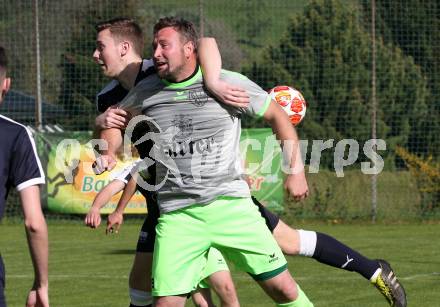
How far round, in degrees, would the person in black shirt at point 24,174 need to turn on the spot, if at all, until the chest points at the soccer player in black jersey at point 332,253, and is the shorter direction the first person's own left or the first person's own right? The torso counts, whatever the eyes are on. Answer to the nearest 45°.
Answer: approximately 45° to the first person's own right

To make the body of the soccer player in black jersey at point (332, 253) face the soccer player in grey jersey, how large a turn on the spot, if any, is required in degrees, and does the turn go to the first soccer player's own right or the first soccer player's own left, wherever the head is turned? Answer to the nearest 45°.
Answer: approximately 45° to the first soccer player's own left

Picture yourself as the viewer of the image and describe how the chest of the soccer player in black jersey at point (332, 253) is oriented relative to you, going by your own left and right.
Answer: facing to the left of the viewer

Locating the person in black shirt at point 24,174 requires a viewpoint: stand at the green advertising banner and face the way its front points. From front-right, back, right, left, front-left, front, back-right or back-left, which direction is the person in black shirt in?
front

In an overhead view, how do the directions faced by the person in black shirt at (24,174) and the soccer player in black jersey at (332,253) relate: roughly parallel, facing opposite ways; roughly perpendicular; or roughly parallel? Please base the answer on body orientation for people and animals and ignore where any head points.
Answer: roughly perpendicular

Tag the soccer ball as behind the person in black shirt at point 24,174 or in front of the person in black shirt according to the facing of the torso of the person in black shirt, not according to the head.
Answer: in front

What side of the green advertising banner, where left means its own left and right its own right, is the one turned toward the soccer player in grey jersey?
front

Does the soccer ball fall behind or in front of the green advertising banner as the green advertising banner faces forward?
in front

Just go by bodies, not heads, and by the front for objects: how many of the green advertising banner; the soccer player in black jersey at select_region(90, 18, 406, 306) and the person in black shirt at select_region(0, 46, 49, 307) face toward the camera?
1
